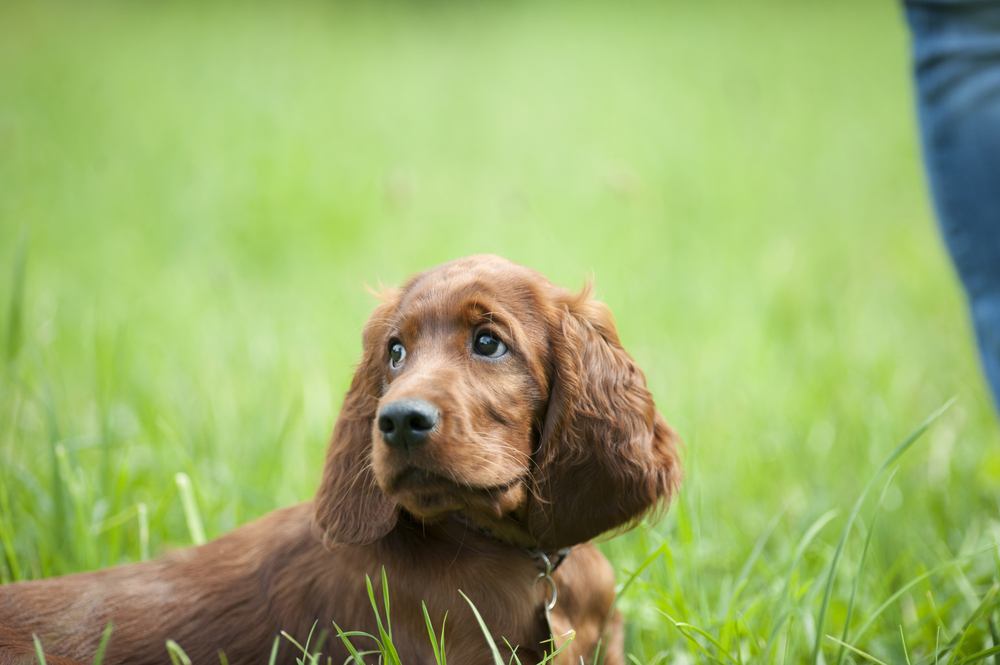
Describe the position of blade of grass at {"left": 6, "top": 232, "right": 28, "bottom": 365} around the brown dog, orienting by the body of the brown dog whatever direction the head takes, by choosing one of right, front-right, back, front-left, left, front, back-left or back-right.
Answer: back

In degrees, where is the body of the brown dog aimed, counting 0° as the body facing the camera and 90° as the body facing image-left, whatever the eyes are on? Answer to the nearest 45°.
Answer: approximately 315°

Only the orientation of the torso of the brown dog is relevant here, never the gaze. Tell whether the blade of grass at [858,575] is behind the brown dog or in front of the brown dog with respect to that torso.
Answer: in front

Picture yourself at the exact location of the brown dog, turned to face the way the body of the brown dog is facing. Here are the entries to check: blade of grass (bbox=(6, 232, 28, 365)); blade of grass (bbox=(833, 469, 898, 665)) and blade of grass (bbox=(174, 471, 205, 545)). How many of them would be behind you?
2

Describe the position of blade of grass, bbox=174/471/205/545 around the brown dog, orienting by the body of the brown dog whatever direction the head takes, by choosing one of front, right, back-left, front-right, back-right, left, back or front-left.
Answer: back
